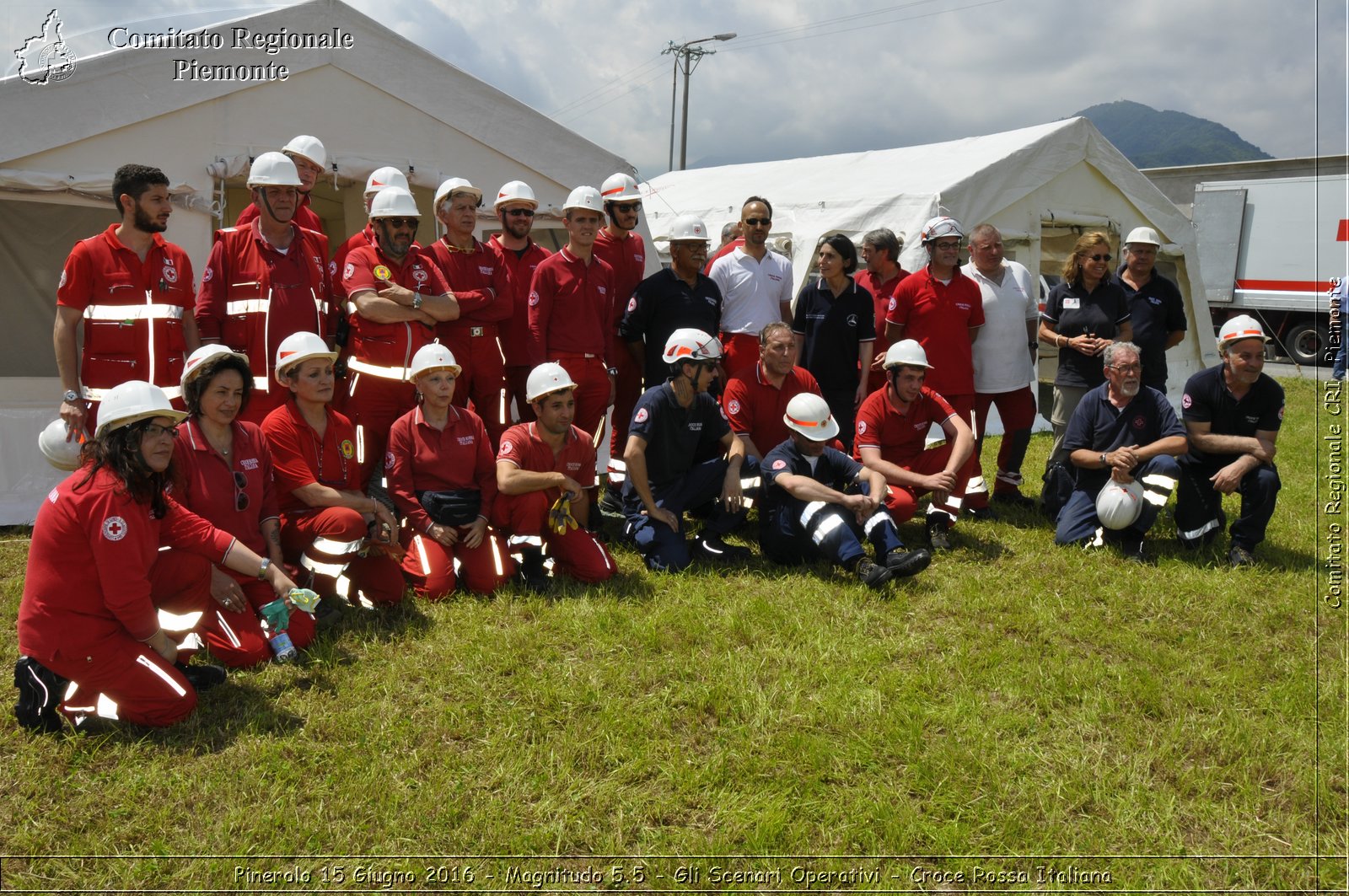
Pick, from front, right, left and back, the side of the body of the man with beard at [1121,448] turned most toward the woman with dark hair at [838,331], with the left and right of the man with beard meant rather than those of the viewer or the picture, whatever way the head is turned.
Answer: right

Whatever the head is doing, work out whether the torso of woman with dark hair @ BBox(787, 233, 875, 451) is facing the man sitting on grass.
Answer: yes

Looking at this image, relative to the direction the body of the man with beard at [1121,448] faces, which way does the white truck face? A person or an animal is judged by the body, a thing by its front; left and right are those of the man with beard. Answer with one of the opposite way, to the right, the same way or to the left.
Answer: to the left

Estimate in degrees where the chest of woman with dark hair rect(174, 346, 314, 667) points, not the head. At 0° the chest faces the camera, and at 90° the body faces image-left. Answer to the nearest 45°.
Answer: approximately 315°

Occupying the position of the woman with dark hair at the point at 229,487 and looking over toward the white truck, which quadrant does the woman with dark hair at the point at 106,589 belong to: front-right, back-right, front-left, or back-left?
back-right

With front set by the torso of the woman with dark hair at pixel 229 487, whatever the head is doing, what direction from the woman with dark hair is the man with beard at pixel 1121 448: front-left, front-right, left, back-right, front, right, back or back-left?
front-left

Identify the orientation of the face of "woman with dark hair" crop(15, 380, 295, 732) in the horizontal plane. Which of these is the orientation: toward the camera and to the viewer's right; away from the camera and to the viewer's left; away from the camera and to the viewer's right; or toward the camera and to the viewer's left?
toward the camera and to the viewer's right

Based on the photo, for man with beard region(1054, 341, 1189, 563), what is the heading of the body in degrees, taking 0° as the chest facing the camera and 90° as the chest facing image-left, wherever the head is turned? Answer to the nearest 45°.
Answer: approximately 0°

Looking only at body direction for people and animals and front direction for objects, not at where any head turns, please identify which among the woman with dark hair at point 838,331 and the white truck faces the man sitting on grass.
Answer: the woman with dark hair

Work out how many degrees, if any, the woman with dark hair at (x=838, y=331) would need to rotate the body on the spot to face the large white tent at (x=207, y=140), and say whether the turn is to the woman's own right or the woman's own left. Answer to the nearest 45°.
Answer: approximately 90° to the woman's own right

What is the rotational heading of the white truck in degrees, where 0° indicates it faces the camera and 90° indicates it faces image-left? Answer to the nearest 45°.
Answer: approximately 270°
